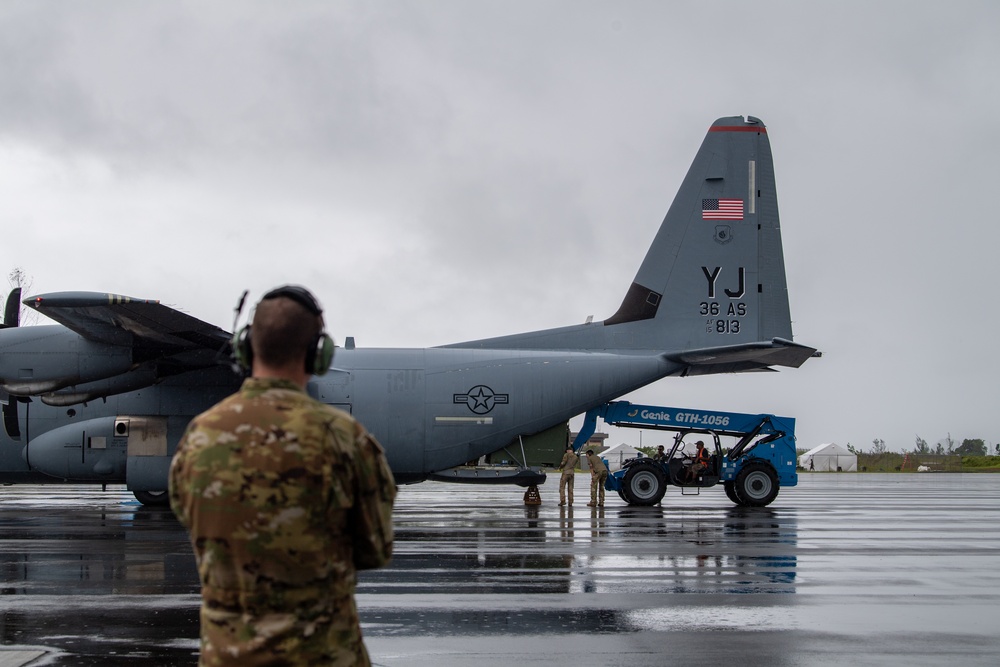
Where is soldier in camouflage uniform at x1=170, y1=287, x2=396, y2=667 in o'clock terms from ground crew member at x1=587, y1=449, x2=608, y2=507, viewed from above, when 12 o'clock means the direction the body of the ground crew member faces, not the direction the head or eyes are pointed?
The soldier in camouflage uniform is roughly at 9 o'clock from the ground crew member.

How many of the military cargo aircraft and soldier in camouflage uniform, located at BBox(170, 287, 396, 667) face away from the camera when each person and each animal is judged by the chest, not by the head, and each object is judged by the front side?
1

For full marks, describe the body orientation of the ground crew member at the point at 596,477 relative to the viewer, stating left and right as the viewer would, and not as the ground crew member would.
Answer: facing to the left of the viewer

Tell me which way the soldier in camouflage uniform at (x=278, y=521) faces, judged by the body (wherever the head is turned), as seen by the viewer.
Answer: away from the camera

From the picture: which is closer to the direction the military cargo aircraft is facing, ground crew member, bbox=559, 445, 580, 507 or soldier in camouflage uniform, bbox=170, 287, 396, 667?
the soldier in camouflage uniform

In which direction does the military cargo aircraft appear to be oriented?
to the viewer's left

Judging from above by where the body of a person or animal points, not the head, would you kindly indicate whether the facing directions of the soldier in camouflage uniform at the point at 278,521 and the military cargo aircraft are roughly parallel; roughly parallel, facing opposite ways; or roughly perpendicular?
roughly perpendicular

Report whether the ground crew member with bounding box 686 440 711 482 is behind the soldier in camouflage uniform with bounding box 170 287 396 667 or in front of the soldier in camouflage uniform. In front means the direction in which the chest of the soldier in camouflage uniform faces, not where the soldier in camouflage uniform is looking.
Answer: in front

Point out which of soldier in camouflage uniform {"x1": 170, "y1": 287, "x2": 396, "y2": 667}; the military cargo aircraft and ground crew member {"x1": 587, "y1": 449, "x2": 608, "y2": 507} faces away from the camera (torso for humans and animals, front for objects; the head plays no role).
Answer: the soldier in camouflage uniform

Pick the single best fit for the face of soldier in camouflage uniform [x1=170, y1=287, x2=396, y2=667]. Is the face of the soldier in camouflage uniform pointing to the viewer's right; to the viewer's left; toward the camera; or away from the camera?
away from the camera

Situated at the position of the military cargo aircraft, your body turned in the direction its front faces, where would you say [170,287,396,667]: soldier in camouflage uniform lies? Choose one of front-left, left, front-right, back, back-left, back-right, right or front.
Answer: left

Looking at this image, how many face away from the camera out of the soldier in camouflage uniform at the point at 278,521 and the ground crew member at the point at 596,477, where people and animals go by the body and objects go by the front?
1

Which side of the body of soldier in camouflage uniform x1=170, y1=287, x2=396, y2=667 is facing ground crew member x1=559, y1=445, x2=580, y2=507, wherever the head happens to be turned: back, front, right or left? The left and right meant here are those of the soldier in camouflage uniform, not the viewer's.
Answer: front
